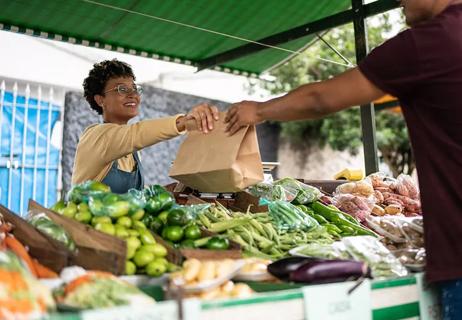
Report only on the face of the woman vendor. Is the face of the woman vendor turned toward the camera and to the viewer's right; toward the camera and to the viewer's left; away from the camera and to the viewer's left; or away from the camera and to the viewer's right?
toward the camera and to the viewer's right

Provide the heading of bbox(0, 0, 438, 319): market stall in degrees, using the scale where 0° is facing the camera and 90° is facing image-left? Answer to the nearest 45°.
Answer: approximately 0°

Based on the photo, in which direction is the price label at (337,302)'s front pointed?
toward the camera

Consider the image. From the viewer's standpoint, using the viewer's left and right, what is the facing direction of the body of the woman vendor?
facing the viewer and to the right of the viewer

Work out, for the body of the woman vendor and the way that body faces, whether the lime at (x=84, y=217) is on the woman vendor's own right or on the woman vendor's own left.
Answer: on the woman vendor's own right
